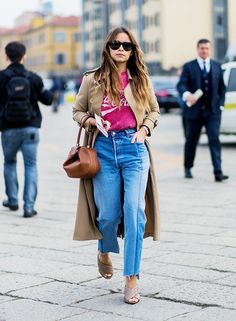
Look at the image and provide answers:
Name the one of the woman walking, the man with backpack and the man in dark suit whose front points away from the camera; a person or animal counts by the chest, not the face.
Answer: the man with backpack

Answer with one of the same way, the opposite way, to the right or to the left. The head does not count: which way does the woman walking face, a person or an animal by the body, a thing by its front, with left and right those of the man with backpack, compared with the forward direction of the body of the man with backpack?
the opposite way

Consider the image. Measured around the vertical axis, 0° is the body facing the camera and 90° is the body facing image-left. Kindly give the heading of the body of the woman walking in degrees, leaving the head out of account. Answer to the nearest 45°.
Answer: approximately 0°

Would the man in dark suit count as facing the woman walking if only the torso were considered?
yes

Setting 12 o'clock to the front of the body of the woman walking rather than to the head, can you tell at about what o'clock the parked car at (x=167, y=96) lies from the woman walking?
The parked car is roughly at 6 o'clock from the woman walking.

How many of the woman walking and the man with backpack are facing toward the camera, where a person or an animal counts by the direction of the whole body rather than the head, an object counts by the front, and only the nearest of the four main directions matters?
1

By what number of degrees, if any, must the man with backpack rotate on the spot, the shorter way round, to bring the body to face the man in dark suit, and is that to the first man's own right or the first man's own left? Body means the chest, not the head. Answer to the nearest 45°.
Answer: approximately 45° to the first man's own right

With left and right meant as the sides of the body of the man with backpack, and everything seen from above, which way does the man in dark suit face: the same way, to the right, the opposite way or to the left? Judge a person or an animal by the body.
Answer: the opposite way

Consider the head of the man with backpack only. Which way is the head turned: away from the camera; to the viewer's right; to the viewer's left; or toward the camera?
away from the camera

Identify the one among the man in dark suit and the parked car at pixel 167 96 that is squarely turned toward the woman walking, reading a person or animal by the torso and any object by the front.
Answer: the man in dark suit
